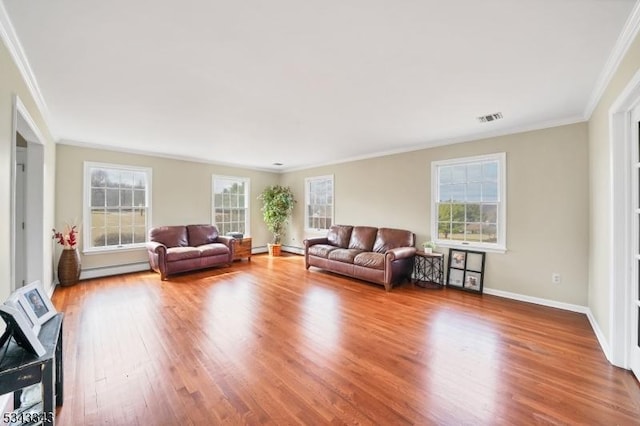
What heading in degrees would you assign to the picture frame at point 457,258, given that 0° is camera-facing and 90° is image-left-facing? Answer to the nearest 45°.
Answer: approximately 0°

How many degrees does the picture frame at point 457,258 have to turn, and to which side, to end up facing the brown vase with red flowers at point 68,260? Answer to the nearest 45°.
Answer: approximately 45° to its right

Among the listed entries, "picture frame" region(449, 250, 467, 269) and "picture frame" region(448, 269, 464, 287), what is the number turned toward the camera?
2

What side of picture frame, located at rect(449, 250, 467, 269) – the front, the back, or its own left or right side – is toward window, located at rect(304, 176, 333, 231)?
right

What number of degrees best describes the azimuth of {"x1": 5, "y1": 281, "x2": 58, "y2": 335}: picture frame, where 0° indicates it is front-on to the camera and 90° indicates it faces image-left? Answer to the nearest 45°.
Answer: approximately 315°
